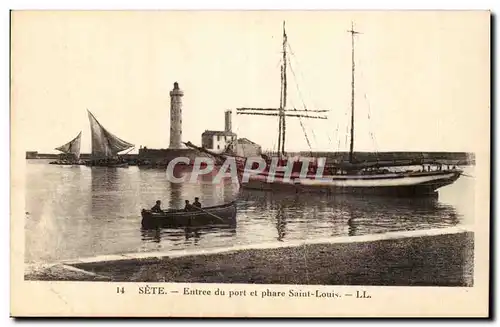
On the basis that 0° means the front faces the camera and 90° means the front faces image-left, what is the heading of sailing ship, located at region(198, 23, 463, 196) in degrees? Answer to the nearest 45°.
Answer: approximately 90°

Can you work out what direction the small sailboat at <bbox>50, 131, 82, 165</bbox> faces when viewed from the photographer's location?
facing to the left of the viewer

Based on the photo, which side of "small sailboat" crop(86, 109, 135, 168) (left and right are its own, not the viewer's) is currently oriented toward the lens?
right

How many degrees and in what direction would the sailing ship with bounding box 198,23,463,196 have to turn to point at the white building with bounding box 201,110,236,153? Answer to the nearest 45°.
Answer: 0° — it already faces it
